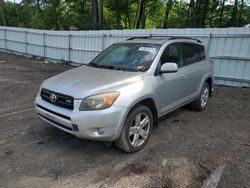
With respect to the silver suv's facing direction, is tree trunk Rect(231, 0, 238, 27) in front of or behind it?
behind

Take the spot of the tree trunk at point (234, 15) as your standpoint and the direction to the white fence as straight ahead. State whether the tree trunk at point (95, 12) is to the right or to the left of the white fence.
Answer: right

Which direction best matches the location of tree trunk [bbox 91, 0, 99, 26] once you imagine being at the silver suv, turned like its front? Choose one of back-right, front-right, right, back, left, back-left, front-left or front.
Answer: back-right

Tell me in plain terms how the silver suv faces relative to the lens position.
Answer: facing the viewer and to the left of the viewer

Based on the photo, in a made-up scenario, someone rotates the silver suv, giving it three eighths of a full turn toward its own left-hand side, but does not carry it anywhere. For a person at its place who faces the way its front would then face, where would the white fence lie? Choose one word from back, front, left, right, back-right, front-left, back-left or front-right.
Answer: left

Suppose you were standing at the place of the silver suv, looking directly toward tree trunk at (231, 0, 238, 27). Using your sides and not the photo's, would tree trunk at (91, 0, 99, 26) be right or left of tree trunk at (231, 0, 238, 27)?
left
